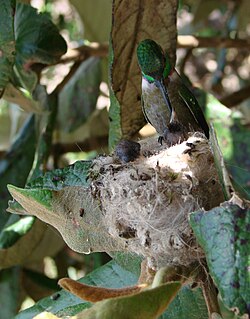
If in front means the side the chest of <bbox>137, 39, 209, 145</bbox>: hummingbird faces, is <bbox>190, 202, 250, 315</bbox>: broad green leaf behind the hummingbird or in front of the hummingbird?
in front

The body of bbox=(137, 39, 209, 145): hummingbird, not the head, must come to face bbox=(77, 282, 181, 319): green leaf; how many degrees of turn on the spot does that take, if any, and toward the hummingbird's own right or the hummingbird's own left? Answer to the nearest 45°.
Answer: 0° — it already faces it

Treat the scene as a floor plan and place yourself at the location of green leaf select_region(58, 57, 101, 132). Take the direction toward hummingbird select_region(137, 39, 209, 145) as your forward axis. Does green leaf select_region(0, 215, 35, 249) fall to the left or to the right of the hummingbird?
right

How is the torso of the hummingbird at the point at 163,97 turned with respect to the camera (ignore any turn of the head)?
toward the camera
